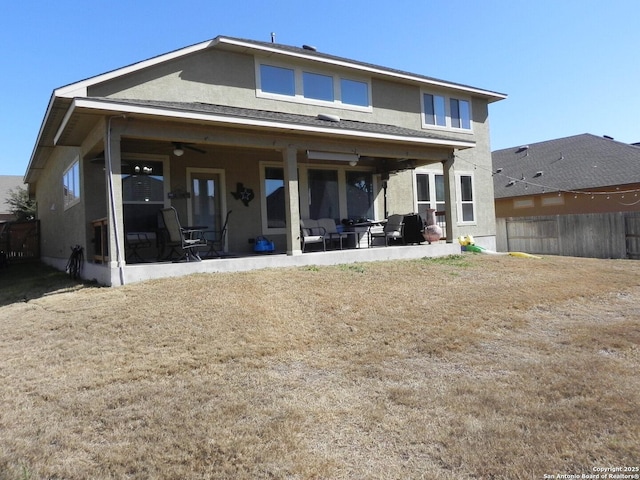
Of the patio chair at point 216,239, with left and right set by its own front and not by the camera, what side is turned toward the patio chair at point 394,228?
back

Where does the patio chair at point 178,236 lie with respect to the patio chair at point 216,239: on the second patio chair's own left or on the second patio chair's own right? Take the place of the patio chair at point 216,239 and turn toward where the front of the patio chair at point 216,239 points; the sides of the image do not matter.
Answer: on the second patio chair's own left

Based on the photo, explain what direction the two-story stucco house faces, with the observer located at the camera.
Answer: facing away from the viewer and to the left of the viewer

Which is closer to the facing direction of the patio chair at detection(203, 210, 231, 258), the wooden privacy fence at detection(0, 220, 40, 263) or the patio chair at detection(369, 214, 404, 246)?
the wooden privacy fence

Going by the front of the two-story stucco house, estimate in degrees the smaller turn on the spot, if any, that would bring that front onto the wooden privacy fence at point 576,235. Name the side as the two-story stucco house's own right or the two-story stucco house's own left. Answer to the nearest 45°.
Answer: approximately 90° to the two-story stucco house's own right

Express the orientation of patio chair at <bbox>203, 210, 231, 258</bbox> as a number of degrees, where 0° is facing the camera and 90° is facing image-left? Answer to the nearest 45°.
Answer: approximately 90°
